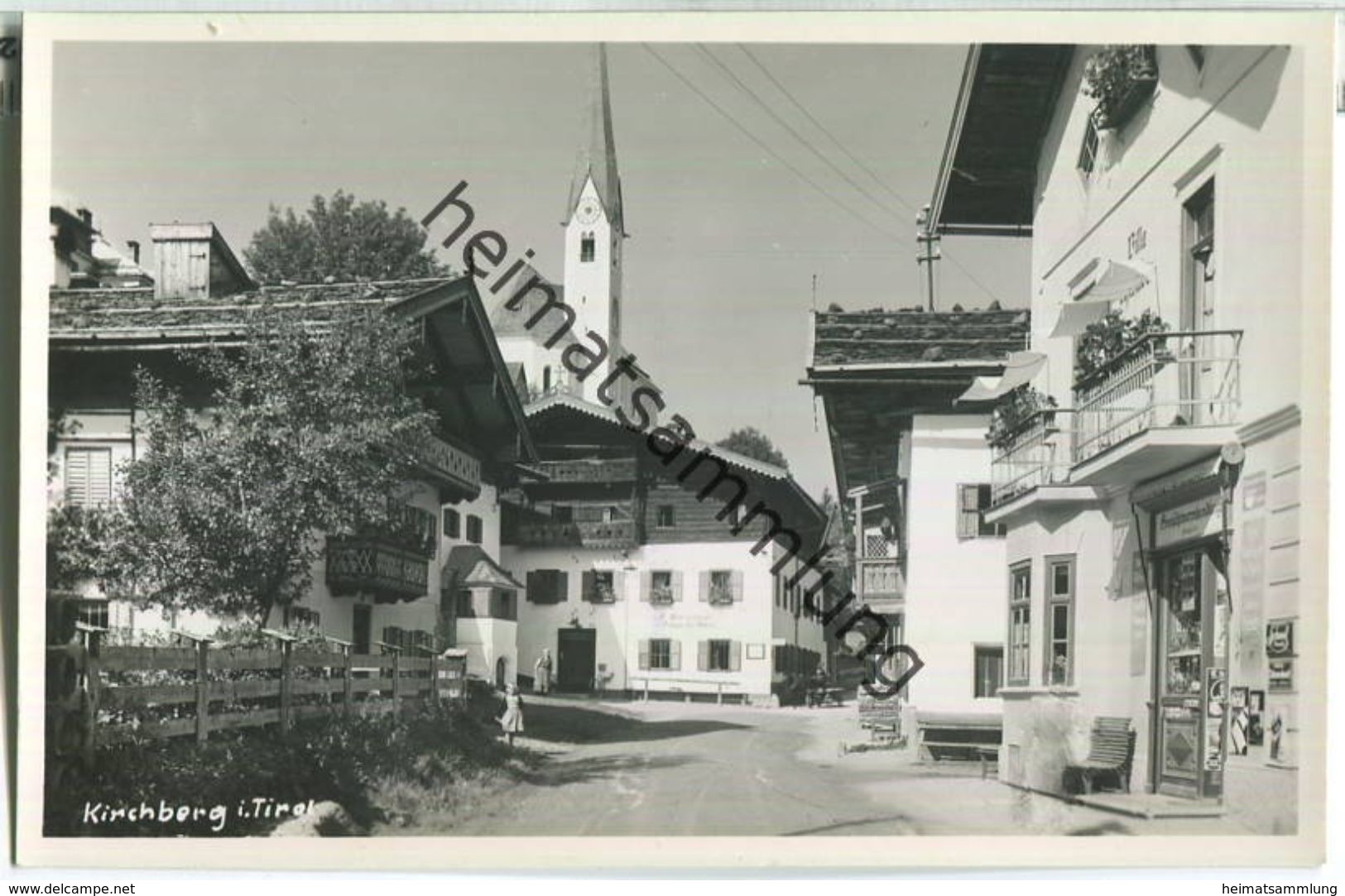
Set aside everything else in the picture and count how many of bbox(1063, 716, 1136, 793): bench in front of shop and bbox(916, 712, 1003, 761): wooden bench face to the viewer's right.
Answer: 0

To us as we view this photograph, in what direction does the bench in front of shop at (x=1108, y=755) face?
facing the viewer and to the left of the viewer

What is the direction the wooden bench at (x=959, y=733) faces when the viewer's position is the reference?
facing the viewer
